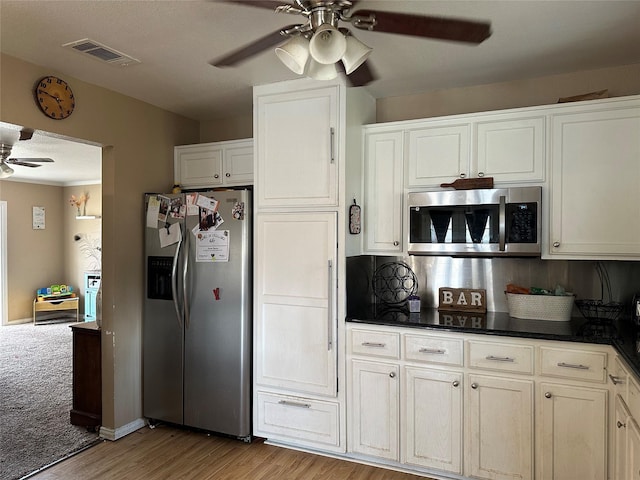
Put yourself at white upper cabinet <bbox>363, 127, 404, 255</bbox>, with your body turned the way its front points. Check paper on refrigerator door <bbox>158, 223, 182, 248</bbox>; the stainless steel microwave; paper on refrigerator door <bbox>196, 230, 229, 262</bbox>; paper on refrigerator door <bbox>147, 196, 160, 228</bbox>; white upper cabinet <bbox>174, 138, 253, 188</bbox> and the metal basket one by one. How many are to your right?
4

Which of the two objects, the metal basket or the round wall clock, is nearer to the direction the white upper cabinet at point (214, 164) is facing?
the round wall clock

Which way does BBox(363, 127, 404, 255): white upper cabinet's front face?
toward the camera

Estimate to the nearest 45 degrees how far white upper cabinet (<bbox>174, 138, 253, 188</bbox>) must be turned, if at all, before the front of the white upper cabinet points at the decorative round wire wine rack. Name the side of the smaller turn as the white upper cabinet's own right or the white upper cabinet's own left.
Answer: approximately 135° to the white upper cabinet's own left

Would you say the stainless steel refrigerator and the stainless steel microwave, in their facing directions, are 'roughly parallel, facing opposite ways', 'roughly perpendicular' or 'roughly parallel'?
roughly parallel

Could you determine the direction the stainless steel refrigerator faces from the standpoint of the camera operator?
facing the viewer and to the left of the viewer

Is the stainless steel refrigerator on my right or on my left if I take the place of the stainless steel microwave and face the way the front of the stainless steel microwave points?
on my right

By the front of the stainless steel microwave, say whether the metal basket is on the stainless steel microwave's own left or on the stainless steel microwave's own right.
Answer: on the stainless steel microwave's own left

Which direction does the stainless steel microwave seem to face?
toward the camera

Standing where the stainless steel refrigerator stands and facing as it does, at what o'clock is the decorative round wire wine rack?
The decorative round wire wine rack is roughly at 8 o'clock from the stainless steel refrigerator.

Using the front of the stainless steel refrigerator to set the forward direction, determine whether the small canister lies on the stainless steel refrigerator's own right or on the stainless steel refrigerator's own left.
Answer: on the stainless steel refrigerator's own left

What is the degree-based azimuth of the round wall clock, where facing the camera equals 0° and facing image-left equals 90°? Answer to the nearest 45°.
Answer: approximately 315°

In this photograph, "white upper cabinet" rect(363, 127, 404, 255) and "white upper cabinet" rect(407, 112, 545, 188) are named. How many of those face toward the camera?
2

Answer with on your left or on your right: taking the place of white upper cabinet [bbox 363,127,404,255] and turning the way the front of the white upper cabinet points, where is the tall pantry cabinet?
on your right

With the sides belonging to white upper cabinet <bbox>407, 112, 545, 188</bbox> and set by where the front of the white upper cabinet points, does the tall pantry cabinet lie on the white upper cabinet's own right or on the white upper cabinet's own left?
on the white upper cabinet's own right

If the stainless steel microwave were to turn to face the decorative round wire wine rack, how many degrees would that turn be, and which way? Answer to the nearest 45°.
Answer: approximately 135° to its right

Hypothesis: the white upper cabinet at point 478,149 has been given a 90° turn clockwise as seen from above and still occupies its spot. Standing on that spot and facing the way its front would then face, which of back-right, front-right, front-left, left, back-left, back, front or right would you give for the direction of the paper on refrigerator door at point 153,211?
front
